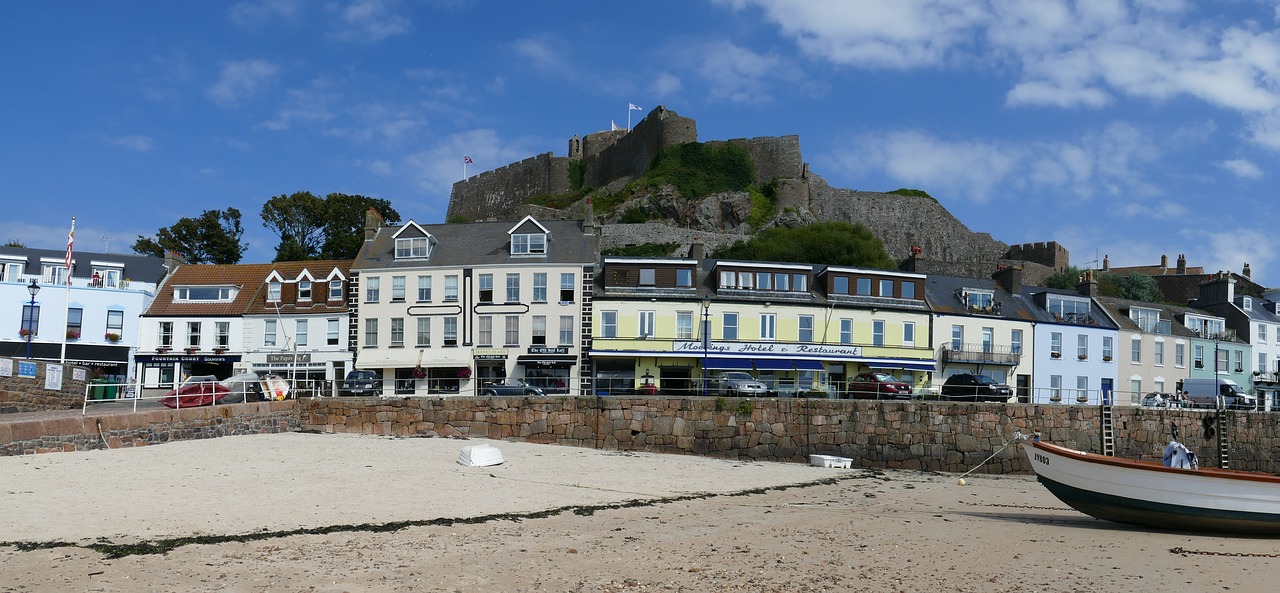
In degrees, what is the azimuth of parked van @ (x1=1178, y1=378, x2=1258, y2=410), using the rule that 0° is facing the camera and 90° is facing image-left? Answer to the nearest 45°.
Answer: approximately 315°

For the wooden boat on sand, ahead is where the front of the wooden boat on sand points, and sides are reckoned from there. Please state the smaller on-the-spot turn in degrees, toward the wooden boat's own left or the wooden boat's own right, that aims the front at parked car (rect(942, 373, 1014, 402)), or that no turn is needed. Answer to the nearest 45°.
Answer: approximately 90° to the wooden boat's own right

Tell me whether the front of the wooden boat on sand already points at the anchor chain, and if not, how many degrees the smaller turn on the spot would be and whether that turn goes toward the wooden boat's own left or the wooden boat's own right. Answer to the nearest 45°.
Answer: approximately 90° to the wooden boat's own left

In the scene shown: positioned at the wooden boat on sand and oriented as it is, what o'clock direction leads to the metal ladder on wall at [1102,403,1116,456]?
The metal ladder on wall is roughly at 3 o'clock from the wooden boat on sand.

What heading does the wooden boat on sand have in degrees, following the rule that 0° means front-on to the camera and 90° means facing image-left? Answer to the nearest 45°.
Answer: approximately 90°

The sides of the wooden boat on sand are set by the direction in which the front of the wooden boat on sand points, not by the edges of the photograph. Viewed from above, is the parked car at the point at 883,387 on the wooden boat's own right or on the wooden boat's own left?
on the wooden boat's own right

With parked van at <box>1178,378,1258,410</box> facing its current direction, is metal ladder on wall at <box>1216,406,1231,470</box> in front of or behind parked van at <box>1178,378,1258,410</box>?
in front

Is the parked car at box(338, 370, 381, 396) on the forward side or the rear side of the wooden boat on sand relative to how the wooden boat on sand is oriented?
on the forward side

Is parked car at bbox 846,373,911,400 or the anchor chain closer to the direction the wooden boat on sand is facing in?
the parked car

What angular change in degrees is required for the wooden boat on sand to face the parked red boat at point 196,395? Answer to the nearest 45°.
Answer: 0° — it already faces it

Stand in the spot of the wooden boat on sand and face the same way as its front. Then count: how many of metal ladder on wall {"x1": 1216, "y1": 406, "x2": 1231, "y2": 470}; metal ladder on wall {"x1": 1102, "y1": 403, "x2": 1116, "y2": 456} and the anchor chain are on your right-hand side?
2

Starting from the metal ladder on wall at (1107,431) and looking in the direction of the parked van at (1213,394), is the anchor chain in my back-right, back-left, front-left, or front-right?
back-right

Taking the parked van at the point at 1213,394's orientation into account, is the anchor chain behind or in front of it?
in front
